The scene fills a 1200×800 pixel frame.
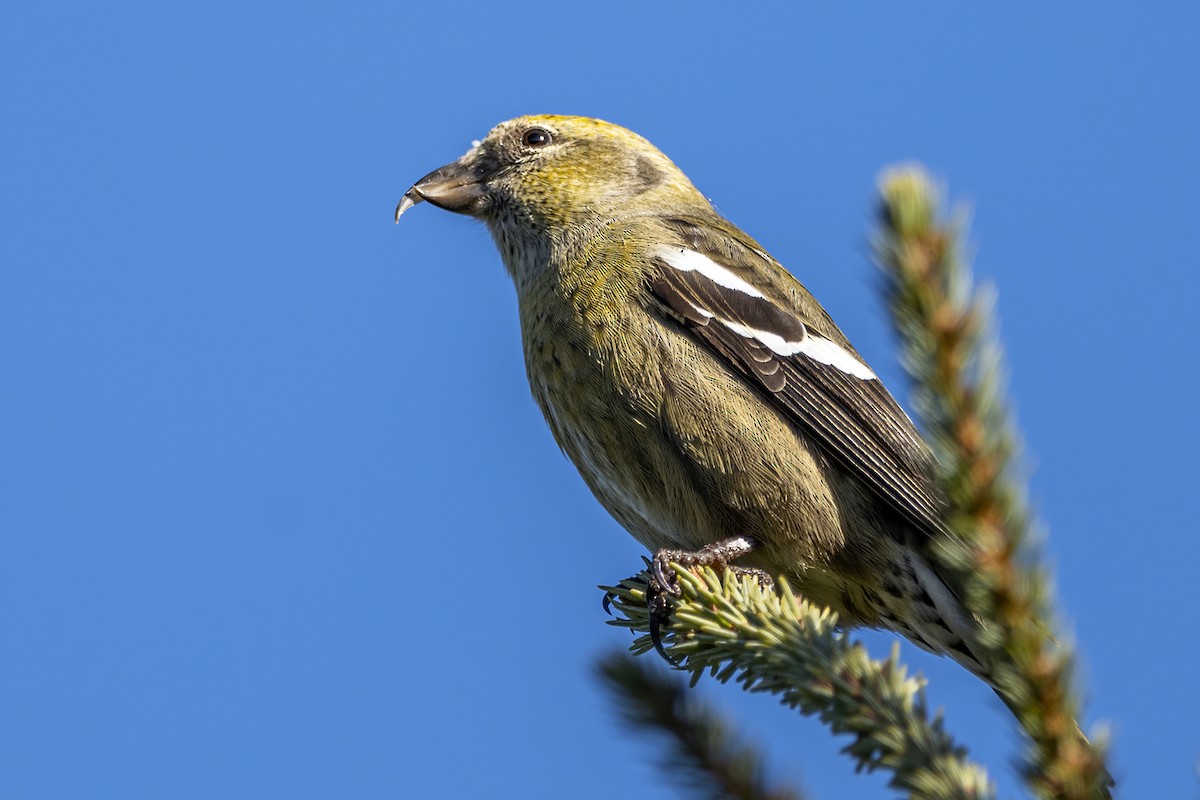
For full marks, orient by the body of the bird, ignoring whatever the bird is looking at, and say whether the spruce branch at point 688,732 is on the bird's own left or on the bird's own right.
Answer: on the bird's own left

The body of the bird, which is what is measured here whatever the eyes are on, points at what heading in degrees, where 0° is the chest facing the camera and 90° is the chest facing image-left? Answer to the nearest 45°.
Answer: approximately 90°
